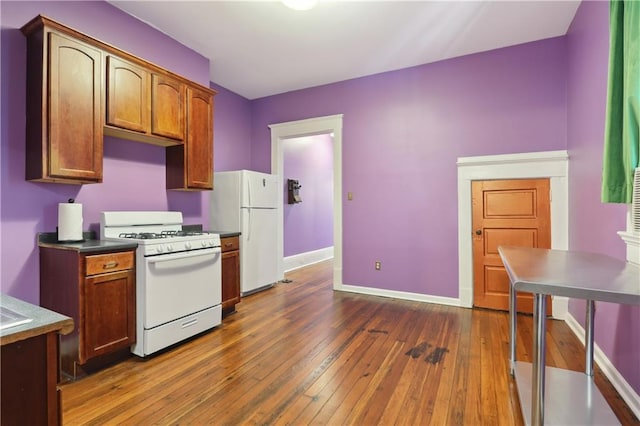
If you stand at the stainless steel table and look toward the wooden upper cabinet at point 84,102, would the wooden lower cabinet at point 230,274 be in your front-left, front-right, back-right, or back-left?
front-right

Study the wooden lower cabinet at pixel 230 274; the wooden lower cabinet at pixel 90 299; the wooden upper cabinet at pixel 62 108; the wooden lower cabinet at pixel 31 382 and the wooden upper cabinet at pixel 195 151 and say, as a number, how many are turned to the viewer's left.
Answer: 0

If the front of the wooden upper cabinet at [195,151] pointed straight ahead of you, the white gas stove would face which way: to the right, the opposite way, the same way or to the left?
the same way

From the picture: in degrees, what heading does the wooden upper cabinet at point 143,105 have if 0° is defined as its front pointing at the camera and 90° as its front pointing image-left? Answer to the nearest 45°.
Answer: approximately 315°

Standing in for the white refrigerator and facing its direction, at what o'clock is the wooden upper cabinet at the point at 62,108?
The wooden upper cabinet is roughly at 3 o'clock from the white refrigerator.

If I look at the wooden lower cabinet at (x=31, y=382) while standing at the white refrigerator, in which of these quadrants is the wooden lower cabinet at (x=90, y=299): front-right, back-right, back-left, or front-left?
front-right

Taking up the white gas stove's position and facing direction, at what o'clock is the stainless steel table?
The stainless steel table is roughly at 12 o'clock from the white gas stove.

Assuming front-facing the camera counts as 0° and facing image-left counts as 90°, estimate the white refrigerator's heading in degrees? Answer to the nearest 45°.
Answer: approximately 315°

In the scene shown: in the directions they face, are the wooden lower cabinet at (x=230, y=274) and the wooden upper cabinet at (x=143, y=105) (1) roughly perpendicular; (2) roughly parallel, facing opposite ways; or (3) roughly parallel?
roughly parallel

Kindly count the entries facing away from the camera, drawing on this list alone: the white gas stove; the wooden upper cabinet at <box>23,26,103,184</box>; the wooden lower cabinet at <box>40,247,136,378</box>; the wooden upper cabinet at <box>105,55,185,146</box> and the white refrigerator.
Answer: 0

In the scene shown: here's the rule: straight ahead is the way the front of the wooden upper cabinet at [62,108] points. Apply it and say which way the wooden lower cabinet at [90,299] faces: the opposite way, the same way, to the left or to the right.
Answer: the same way

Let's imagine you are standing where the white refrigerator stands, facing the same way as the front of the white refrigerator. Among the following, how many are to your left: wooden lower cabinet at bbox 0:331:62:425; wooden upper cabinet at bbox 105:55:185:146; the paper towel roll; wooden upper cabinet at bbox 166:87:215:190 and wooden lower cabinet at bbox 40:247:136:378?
0

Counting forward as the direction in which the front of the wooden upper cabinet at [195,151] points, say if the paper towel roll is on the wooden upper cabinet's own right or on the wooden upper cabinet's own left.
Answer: on the wooden upper cabinet's own right

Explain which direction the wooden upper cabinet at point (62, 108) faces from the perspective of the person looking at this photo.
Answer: facing the viewer and to the right of the viewer

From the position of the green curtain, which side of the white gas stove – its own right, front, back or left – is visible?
front
